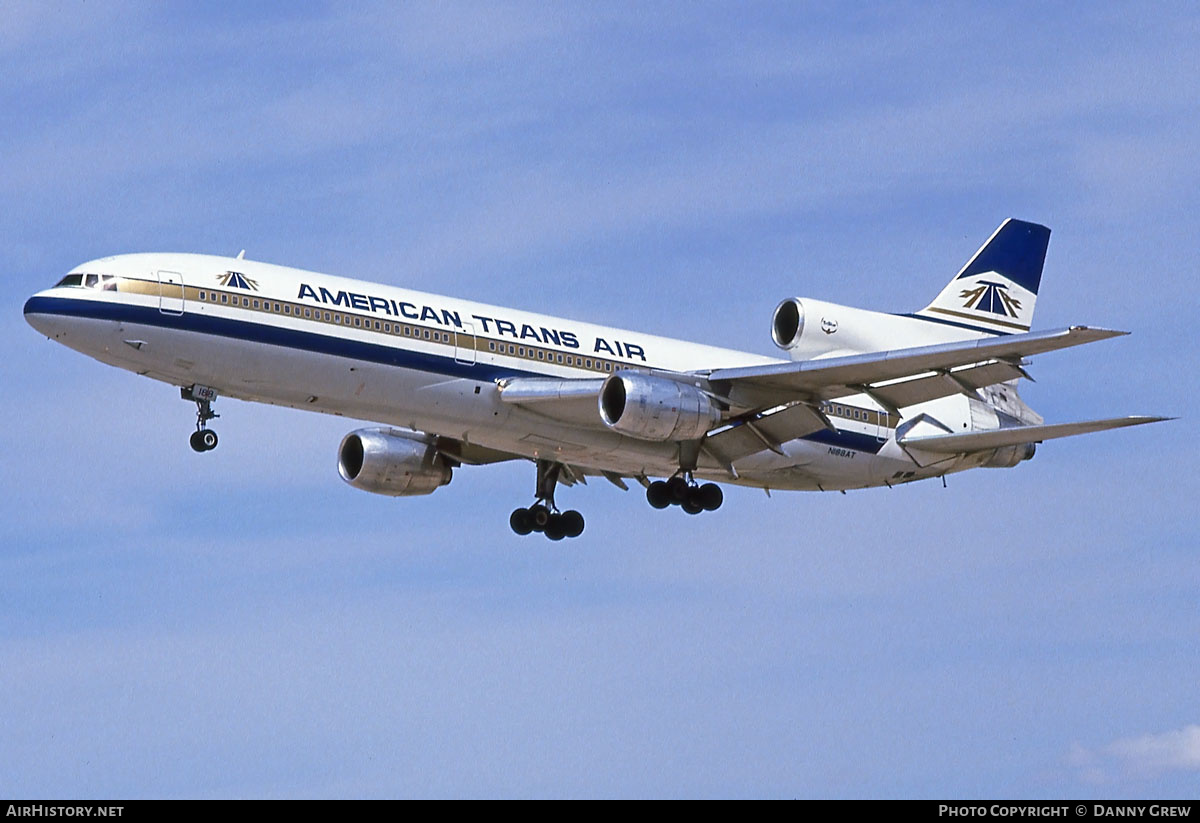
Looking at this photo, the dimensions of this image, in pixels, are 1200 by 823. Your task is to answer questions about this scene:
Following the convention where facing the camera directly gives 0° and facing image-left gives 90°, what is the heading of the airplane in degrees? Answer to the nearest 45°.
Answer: approximately 45°
